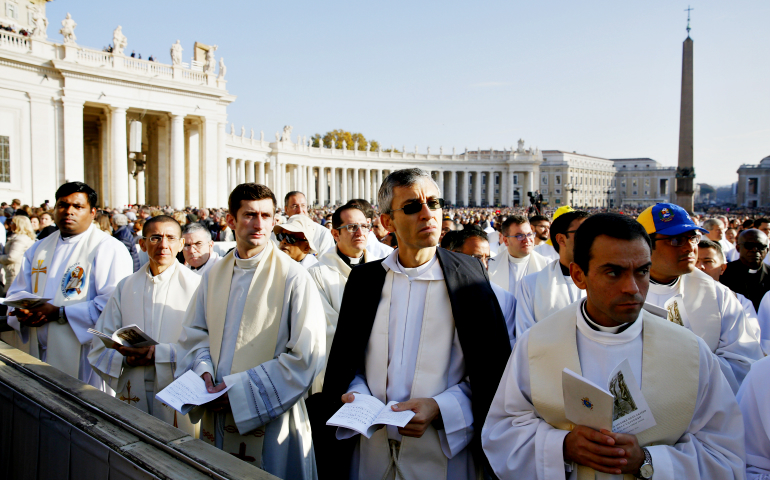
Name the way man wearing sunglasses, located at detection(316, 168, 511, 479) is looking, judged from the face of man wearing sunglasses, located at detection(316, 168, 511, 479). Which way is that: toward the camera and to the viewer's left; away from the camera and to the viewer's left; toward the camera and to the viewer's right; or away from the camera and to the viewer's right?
toward the camera and to the viewer's right

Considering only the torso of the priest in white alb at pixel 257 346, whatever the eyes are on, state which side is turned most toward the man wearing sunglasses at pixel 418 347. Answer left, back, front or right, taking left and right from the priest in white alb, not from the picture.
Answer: left

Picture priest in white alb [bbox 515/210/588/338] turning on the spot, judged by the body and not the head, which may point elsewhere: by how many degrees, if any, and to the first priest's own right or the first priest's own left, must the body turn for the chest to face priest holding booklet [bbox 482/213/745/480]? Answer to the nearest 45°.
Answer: approximately 45° to the first priest's own right

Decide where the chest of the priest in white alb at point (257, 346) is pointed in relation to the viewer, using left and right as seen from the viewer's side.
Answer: facing the viewer and to the left of the viewer

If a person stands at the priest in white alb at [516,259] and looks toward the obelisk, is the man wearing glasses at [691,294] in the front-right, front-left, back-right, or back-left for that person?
back-right

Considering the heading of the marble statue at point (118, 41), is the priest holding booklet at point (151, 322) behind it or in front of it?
in front

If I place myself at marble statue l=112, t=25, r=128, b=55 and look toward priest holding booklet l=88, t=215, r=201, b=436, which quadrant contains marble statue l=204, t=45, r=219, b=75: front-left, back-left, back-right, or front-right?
back-left

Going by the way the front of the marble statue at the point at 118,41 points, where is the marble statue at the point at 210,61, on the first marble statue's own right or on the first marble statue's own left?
on the first marble statue's own left

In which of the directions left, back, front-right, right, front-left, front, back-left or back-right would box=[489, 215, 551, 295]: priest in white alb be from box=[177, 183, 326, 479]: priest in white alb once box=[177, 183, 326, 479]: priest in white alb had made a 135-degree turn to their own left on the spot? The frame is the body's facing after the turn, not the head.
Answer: front-left

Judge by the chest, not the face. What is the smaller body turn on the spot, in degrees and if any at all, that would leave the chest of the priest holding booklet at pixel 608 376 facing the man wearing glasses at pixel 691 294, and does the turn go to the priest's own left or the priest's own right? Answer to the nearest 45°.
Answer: approximately 180°

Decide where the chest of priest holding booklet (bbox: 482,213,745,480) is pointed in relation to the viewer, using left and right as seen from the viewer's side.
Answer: facing the viewer

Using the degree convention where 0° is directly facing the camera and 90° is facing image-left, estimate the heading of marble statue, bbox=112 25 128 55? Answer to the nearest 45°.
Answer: approximately 315°

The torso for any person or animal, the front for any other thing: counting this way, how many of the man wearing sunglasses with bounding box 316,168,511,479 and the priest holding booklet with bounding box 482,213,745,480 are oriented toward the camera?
2

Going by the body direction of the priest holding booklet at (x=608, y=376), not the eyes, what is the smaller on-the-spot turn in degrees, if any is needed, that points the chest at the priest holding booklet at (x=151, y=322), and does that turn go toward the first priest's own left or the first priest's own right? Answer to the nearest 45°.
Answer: approximately 90° to the first priest's own right

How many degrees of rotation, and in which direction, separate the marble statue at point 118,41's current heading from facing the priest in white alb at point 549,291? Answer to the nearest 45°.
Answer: approximately 45° to its right

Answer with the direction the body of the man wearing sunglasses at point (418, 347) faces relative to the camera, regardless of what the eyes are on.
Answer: toward the camera

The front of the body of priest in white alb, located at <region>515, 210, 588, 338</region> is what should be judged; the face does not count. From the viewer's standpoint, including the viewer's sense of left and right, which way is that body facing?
facing the viewer and to the right of the viewer
